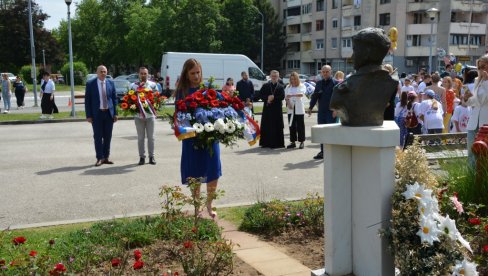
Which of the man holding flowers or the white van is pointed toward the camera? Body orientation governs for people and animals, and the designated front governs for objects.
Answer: the man holding flowers

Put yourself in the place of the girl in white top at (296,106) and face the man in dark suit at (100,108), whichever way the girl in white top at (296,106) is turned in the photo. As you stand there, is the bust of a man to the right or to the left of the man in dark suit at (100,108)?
left

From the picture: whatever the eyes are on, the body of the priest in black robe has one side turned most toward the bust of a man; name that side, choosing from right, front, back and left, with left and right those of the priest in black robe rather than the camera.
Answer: front

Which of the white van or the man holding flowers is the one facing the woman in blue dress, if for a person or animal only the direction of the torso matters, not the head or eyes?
the man holding flowers

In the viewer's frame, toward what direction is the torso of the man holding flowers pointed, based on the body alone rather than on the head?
toward the camera

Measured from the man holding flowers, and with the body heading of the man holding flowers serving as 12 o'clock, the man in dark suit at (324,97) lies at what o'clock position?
The man in dark suit is roughly at 9 o'clock from the man holding flowers.

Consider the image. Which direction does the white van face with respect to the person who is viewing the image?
facing to the right of the viewer

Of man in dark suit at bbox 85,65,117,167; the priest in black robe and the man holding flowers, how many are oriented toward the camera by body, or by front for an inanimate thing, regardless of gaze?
3

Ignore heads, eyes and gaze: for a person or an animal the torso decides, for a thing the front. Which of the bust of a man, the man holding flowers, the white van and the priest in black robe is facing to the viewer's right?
the white van

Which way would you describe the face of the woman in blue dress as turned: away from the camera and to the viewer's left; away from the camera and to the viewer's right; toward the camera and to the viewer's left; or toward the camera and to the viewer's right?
toward the camera and to the viewer's right

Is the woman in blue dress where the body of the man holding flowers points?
yes

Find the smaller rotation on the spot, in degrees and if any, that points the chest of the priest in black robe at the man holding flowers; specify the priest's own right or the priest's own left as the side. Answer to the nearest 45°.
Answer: approximately 45° to the priest's own right

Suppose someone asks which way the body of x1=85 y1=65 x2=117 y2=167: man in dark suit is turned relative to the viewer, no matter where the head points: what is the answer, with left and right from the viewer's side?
facing the viewer

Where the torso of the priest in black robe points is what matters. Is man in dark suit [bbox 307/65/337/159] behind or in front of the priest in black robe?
in front

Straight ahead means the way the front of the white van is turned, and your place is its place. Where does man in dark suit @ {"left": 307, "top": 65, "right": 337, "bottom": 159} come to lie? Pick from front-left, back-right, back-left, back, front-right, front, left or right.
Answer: right
